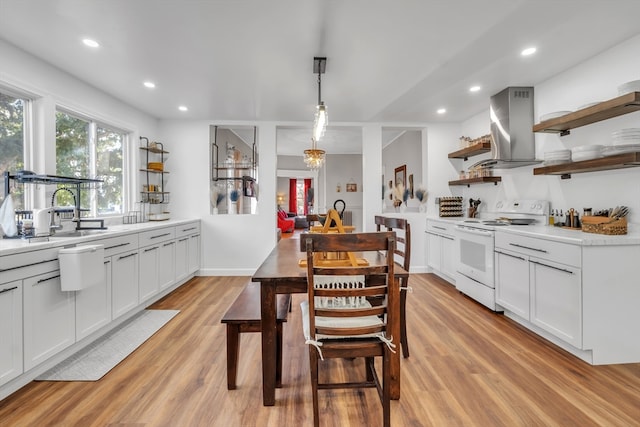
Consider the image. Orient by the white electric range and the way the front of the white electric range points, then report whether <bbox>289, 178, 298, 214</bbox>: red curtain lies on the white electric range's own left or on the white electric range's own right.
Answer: on the white electric range's own right

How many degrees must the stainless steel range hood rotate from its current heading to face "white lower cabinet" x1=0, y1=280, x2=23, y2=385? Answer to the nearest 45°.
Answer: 0° — it already faces it

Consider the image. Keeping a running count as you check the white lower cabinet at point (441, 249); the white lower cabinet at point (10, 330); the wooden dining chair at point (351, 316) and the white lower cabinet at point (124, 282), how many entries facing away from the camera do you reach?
1

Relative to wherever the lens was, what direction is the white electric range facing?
facing the viewer and to the left of the viewer

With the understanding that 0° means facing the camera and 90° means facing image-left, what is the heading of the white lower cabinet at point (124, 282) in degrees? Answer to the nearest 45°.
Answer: approximately 315°

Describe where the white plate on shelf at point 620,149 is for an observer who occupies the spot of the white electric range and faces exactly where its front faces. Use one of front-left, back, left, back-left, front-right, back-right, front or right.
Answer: left

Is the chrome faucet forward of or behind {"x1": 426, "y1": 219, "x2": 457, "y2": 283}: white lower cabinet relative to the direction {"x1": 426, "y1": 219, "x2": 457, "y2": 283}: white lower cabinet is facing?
forward

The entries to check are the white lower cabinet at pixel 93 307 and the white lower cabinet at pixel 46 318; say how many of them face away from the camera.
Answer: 0

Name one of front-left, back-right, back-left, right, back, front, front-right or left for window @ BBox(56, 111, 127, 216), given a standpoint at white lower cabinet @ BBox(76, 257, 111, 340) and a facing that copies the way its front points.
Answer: back-left

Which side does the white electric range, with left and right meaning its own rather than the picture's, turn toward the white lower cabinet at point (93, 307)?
front

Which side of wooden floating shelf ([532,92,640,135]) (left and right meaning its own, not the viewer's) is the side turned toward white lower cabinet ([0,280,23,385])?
front

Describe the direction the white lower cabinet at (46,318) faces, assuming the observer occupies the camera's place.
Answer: facing the viewer and to the right of the viewer

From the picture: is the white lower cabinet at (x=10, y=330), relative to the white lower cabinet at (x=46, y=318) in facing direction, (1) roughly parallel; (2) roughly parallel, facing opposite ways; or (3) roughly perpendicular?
roughly parallel

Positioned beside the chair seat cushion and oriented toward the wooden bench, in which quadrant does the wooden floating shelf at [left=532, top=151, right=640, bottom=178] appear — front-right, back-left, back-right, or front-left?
back-right

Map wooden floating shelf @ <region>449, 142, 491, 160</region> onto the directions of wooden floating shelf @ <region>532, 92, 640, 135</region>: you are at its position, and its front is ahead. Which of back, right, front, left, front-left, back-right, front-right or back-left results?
right
